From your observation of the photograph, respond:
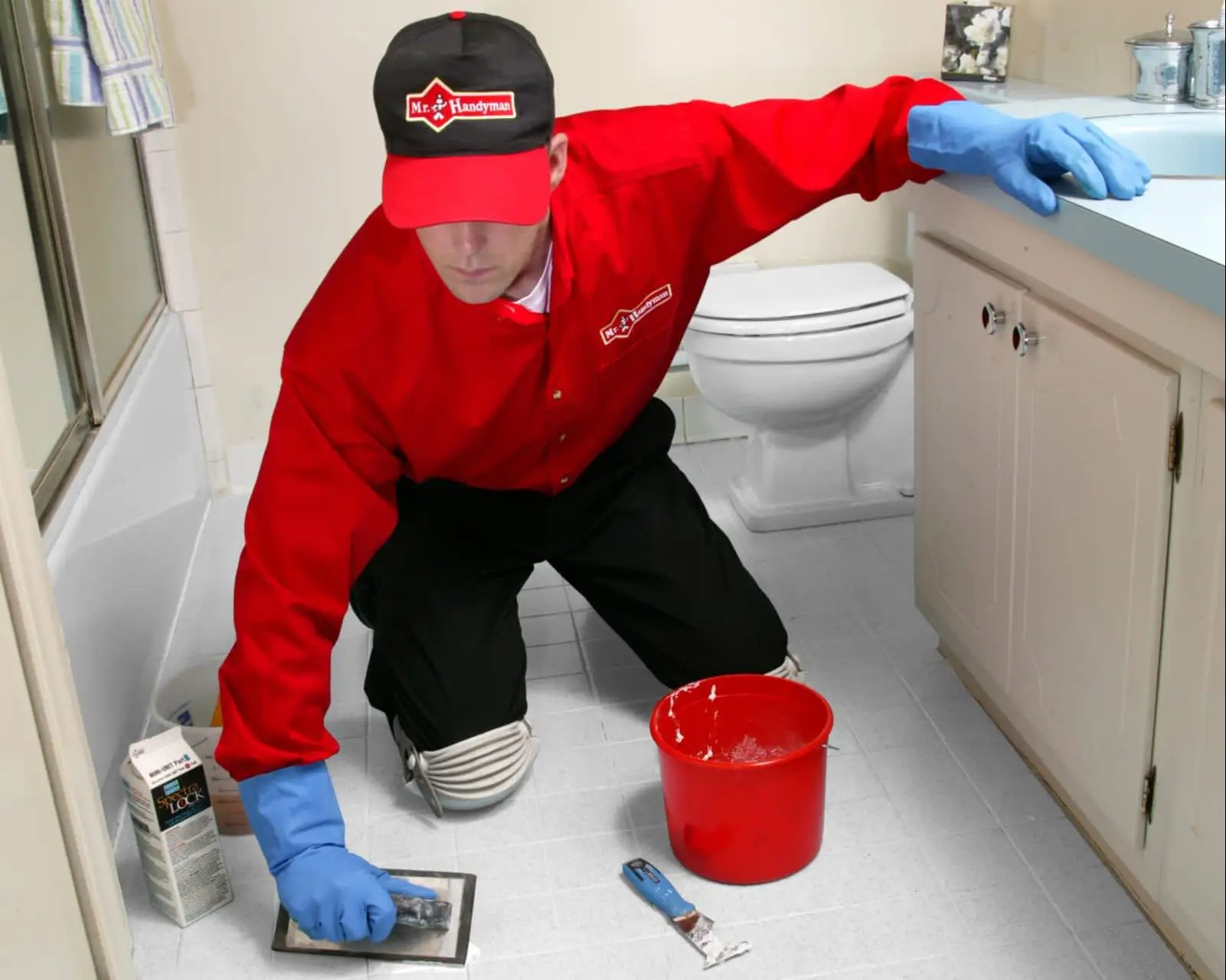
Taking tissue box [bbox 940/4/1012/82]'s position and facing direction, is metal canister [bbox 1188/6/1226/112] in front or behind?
in front

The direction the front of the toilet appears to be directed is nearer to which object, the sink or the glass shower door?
the glass shower door

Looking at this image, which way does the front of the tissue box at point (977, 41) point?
toward the camera

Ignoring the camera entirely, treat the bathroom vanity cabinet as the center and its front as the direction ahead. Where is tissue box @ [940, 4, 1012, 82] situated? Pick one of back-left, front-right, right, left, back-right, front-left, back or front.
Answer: back-right

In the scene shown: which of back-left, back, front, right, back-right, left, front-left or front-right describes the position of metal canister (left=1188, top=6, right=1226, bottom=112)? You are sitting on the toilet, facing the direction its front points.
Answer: back-left

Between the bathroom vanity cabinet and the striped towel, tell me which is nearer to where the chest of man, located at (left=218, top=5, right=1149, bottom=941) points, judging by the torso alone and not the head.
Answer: the bathroom vanity cabinet

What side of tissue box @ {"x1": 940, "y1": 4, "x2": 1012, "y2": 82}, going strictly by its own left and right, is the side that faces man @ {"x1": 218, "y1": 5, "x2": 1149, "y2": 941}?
front

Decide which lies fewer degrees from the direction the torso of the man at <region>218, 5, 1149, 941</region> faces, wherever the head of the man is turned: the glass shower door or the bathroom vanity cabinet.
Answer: the bathroom vanity cabinet

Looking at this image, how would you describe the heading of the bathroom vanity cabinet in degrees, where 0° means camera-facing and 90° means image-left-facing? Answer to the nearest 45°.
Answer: approximately 45°

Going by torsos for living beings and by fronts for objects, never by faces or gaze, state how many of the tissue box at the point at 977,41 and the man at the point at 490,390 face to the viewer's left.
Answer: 0

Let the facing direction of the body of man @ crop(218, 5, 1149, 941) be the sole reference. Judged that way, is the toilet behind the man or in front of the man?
behind

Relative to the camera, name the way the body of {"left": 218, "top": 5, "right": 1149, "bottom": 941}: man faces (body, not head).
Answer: toward the camera
